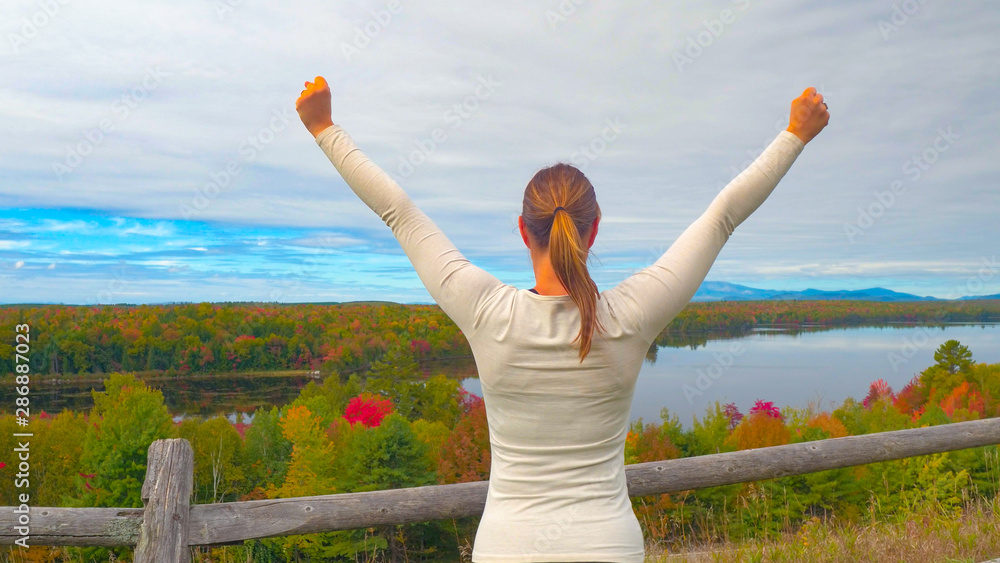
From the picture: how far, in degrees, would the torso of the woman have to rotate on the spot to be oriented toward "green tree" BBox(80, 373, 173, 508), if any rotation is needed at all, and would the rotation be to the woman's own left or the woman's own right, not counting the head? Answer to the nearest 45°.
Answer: approximately 45° to the woman's own left

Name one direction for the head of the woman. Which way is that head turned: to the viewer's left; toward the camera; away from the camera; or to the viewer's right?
away from the camera

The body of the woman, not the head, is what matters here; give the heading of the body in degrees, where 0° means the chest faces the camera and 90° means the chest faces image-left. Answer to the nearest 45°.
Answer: approximately 180°

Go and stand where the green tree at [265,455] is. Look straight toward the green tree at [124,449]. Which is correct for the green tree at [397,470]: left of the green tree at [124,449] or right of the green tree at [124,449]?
left
